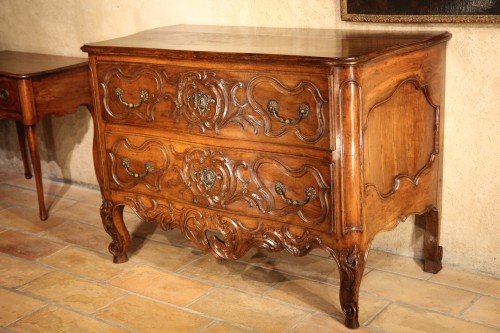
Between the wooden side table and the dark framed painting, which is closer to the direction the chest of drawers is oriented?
the wooden side table

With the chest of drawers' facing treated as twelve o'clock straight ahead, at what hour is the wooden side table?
The wooden side table is roughly at 3 o'clock from the chest of drawers.

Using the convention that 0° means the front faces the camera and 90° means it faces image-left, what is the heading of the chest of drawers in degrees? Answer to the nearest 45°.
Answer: approximately 45°

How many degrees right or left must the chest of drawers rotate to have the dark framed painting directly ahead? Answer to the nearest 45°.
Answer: approximately 180°
